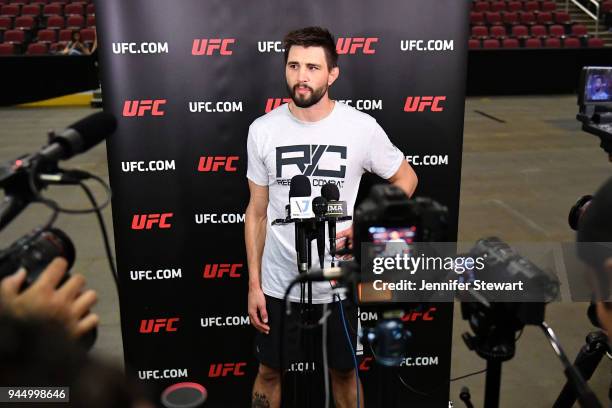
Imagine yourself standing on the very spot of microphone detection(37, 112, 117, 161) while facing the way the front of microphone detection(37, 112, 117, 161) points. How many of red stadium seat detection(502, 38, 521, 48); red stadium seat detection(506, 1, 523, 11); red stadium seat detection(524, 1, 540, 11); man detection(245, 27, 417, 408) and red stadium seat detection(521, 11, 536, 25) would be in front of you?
5

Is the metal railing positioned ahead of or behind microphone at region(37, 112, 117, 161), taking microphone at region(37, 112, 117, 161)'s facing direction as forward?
ahead

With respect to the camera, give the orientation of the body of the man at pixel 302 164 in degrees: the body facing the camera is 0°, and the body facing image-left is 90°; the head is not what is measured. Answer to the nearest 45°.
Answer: approximately 0°

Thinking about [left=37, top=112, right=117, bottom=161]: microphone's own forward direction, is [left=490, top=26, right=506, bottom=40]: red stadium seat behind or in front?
in front

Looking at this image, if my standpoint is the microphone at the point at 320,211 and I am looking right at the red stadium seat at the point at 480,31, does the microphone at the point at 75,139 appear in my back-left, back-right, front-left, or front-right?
back-left

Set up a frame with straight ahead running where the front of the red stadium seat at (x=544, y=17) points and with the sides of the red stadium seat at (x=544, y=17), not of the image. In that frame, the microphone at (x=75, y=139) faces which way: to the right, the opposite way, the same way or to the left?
the opposite way

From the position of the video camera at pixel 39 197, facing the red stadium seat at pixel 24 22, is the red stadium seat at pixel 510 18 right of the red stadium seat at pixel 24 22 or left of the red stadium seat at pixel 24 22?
right

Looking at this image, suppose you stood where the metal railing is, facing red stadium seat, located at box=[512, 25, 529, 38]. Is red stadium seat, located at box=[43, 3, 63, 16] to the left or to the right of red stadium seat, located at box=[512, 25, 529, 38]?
right

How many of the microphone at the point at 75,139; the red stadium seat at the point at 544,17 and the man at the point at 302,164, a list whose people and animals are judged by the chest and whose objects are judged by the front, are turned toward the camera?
2

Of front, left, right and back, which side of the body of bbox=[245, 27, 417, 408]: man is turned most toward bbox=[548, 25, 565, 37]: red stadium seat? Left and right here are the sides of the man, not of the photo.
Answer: back

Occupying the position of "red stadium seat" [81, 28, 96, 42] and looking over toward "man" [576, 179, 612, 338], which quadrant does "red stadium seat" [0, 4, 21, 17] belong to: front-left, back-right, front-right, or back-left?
back-right

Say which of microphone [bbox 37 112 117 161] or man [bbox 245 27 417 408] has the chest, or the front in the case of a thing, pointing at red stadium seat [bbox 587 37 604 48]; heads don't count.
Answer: the microphone

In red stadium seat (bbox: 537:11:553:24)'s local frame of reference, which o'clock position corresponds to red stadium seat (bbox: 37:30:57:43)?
red stadium seat (bbox: 37:30:57:43) is roughly at 2 o'clock from red stadium seat (bbox: 537:11:553:24).

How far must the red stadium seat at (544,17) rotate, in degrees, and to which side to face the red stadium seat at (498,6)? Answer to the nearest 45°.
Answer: approximately 90° to its right

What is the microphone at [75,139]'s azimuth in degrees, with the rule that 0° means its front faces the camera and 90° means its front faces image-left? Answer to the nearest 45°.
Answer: approximately 225°
